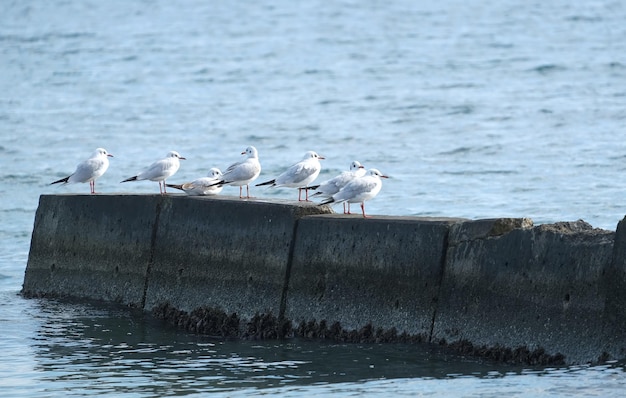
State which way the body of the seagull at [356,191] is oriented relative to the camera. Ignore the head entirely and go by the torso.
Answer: to the viewer's right

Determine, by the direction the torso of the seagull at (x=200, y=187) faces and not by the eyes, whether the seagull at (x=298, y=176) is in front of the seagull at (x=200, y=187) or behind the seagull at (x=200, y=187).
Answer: in front

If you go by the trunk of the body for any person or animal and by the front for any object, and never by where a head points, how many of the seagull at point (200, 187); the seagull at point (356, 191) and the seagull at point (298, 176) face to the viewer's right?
3

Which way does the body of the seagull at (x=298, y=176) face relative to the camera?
to the viewer's right

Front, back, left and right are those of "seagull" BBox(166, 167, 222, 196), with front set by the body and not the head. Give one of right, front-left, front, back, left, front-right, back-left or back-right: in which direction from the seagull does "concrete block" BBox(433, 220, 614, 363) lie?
front-right

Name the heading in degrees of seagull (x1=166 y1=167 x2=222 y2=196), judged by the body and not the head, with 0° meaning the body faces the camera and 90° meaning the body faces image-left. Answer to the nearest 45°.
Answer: approximately 270°

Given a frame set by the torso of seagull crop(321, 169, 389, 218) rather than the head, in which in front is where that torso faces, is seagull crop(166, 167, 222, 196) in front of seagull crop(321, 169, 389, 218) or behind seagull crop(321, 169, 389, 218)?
behind

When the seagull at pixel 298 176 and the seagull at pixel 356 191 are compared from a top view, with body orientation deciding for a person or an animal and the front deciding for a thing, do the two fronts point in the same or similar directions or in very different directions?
same or similar directions

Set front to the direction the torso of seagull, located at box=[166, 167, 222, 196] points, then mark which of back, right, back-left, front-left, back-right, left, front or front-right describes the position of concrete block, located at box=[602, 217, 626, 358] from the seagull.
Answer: front-right

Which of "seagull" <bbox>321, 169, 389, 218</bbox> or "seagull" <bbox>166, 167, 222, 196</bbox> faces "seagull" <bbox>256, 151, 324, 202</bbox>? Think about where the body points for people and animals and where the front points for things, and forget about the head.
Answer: "seagull" <bbox>166, 167, 222, 196</bbox>

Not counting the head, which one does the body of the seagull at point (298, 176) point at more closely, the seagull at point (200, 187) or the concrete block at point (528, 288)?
the concrete block

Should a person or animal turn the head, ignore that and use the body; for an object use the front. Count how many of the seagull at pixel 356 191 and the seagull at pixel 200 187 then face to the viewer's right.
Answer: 2

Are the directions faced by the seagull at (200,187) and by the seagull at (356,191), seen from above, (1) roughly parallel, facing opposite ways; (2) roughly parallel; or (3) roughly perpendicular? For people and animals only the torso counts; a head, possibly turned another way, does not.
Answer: roughly parallel
